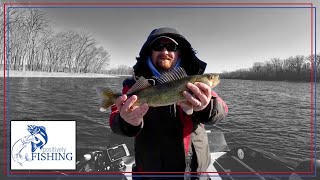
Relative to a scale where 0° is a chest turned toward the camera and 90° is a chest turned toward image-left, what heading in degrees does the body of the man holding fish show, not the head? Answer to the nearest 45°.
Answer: approximately 0°
